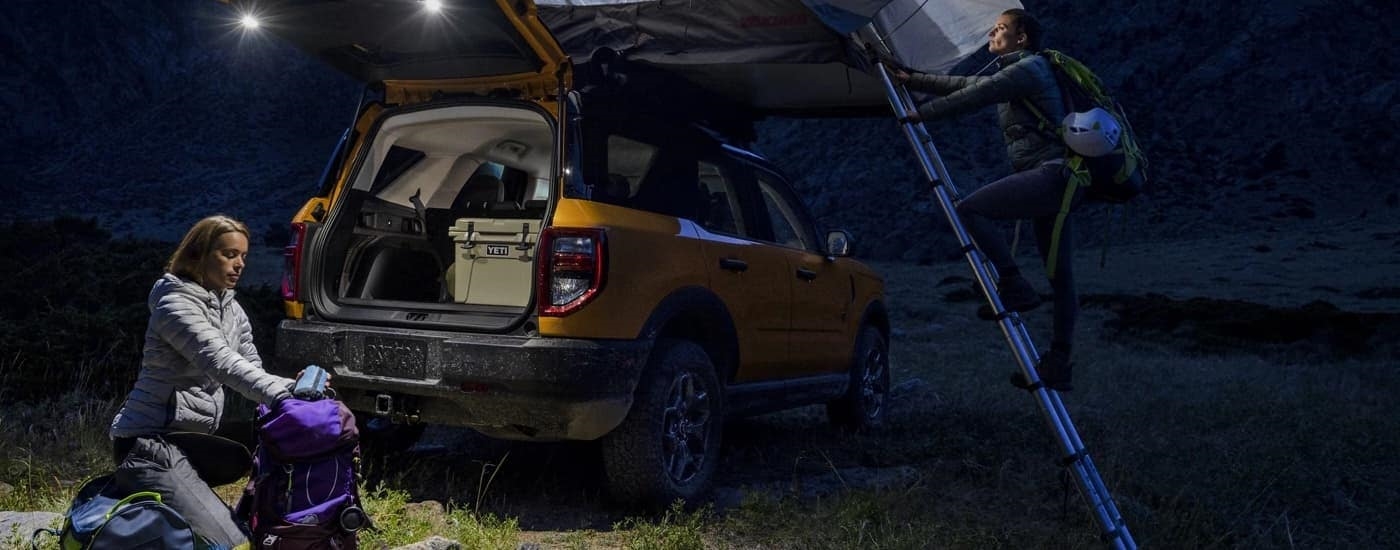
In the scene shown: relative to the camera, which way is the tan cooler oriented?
toward the camera

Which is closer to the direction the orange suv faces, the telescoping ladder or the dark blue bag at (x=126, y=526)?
the telescoping ladder

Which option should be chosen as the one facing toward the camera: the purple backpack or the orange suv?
the purple backpack

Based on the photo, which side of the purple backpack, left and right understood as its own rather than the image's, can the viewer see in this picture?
front

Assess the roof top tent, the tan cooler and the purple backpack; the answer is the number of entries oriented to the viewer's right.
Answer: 1

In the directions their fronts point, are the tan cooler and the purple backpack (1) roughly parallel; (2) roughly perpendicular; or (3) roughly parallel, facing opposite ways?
roughly parallel

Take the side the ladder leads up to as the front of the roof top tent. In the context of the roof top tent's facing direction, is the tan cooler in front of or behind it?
behind

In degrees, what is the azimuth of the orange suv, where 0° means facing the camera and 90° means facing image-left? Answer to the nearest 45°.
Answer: approximately 225°

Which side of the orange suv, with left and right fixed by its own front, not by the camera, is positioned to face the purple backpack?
back

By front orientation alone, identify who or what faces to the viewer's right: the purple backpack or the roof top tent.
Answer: the roof top tent

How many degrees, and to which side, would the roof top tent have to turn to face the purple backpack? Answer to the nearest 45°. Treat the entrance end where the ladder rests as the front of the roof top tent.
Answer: approximately 135° to its right

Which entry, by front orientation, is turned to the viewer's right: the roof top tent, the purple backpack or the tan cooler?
the roof top tent

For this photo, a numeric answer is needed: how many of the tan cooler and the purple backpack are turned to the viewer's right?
0
